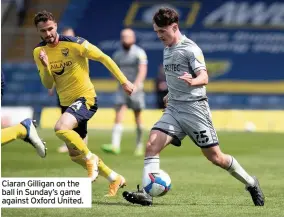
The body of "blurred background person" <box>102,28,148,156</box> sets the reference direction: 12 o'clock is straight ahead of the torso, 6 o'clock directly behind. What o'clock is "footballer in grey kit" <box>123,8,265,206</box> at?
The footballer in grey kit is roughly at 12 o'clock from the blurred background person.

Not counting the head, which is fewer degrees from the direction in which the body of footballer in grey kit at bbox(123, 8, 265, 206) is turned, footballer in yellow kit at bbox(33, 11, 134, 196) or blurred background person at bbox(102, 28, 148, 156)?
the footballer in yellow kit

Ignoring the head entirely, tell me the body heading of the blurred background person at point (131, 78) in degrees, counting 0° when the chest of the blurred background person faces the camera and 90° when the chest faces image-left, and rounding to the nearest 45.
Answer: approximately 0°

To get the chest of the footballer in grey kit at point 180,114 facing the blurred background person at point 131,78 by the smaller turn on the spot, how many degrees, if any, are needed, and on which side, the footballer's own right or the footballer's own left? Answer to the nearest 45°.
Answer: approximately 135° to the footballer's own right

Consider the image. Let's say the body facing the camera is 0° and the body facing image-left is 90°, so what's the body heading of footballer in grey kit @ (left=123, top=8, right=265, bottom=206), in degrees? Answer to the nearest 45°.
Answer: approximately 45°

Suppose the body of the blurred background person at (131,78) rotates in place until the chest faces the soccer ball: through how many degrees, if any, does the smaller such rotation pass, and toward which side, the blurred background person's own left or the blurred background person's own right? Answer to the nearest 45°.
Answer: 0° — they already face it
